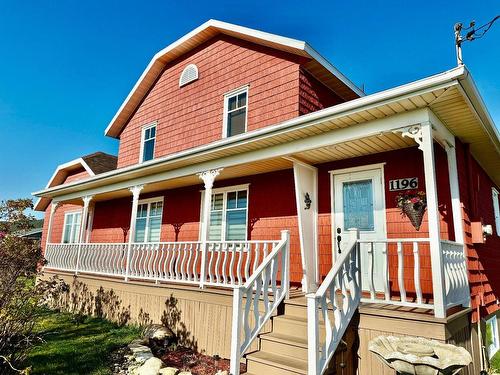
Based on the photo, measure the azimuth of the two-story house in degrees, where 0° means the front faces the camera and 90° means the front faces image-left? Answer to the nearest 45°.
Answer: approximately 45°

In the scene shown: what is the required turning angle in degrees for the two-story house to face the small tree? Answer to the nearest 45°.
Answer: approximately 45° to its right

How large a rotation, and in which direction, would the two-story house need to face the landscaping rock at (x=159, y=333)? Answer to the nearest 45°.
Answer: approximately 45° to its right
